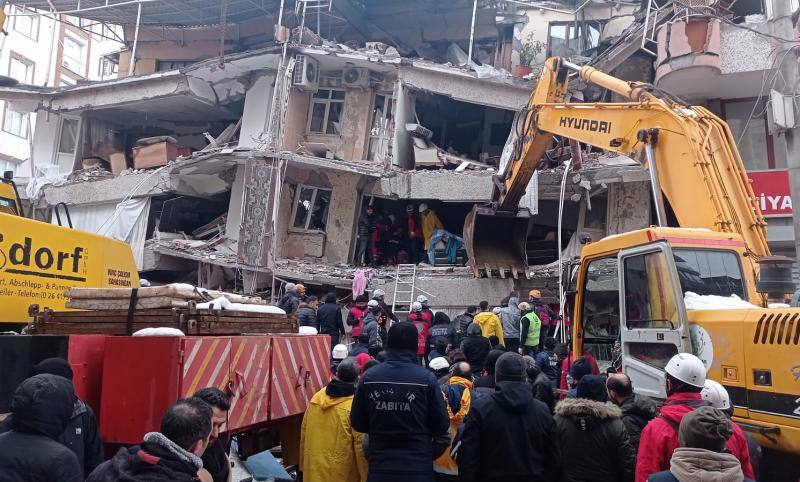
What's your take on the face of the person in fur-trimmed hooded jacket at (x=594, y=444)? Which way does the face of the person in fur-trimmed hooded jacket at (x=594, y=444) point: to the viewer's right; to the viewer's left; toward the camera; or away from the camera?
away from the camera

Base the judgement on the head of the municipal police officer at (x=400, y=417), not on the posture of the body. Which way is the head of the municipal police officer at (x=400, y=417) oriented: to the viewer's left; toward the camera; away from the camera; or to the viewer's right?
away from the camera

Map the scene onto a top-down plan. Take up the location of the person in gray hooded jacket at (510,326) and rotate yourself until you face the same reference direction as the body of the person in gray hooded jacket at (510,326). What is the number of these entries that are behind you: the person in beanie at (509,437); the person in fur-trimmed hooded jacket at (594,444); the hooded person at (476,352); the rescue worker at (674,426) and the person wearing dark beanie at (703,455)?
5

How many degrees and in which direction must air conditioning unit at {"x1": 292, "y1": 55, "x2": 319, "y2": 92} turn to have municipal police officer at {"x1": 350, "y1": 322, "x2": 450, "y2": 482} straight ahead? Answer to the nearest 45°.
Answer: approximately 45° to its right

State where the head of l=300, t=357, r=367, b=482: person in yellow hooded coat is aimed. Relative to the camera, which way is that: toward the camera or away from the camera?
away from the camera

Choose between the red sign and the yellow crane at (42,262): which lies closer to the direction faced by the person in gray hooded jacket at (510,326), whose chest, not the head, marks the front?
the red sign

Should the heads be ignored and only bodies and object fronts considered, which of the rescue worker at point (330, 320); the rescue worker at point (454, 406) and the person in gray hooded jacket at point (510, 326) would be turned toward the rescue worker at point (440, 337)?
the rescue worker at point (454, 406)

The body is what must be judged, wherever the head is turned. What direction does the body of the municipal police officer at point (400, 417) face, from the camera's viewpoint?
away from the camera

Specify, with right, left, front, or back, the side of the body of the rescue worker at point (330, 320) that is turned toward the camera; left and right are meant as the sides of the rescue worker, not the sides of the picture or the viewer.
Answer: back

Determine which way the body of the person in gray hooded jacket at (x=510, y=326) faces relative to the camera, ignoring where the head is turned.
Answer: away from the camera

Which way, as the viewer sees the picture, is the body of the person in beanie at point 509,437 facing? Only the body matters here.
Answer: away from the camera

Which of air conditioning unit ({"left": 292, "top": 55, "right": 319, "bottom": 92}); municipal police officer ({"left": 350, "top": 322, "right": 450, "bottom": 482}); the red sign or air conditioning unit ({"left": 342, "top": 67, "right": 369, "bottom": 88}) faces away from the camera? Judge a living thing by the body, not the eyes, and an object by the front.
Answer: the municipal police officer

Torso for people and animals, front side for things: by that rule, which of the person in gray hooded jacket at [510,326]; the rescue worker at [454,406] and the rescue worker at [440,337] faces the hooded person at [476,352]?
the rescue worker at [454,406]

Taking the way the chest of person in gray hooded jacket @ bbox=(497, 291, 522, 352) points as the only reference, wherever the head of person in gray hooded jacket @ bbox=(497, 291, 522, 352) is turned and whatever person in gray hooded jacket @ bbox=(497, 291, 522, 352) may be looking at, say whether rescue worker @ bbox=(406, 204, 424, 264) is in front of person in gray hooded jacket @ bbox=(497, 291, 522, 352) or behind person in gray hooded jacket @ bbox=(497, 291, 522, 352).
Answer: in front

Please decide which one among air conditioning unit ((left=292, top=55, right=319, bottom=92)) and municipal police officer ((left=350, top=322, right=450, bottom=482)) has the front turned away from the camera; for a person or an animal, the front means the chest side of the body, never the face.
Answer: the municipal police officer

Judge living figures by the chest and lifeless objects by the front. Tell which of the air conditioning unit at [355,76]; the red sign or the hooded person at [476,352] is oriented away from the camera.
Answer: the hooded person

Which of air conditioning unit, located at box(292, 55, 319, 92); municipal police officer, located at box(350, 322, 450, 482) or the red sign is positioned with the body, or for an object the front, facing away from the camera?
the municipal police officer
